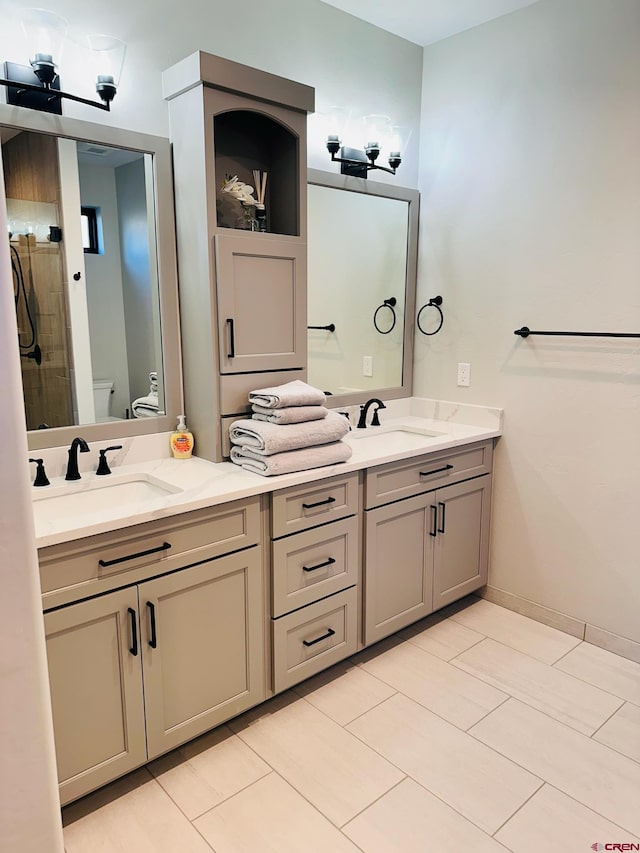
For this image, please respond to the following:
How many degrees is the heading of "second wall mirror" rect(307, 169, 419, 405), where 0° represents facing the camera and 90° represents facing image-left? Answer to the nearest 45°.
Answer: approximately 315°

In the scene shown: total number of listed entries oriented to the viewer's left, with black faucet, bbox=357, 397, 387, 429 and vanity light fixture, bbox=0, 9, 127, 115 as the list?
0

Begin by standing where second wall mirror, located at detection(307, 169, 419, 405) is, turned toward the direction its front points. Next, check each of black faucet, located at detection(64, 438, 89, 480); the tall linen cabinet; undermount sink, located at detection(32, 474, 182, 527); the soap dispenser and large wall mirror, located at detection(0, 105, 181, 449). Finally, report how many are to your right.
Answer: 5

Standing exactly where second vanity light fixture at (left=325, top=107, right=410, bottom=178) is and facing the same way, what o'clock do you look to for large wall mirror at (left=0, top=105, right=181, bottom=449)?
The large wall mirror is roughly at 3 o'clock from the second vanity light fixture.

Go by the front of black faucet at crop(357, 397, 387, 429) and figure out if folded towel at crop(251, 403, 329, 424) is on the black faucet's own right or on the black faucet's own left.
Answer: on the black faucet's own right

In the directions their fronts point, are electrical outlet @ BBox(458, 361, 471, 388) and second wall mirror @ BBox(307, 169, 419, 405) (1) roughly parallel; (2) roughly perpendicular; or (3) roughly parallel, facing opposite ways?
roughly perpendicular

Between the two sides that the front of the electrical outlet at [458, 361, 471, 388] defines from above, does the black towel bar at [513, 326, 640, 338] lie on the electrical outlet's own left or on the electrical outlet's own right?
on the electrical outlet's own left

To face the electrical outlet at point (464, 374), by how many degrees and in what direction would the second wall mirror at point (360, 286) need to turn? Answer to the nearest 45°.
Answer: approximately 45° to its left

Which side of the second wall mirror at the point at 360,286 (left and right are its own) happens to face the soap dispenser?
right

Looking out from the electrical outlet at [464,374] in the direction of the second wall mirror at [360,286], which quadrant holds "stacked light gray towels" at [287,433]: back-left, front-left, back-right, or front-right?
front-left

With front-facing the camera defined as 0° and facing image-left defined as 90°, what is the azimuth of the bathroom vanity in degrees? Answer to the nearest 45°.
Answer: approximately 315°

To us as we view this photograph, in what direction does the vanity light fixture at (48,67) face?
facing the viewer and to the right of the viewer

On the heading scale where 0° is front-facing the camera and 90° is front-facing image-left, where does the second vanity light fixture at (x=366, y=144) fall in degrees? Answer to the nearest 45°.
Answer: approximately 315°

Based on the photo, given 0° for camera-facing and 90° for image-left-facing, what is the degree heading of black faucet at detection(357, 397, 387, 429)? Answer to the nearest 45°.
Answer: approximately 315°

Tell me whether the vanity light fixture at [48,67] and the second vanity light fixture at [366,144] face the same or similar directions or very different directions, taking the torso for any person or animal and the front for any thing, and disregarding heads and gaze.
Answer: same or similar directions
